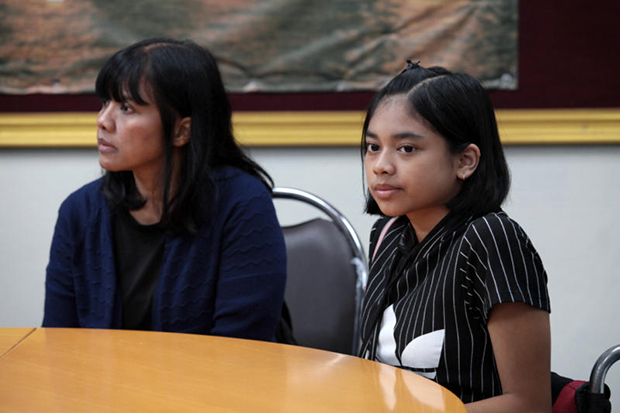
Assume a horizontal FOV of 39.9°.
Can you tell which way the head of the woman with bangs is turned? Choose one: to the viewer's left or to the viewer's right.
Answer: to the viewer's left

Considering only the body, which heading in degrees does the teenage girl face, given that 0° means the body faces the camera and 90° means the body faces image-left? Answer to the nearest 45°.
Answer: approximately 45°

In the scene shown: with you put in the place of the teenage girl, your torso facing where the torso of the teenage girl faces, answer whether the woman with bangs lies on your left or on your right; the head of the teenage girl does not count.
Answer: on your right

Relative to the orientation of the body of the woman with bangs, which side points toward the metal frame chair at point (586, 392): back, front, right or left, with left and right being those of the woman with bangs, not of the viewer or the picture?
left

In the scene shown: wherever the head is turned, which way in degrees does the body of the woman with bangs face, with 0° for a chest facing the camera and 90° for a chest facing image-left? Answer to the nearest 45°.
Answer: approximately 45°

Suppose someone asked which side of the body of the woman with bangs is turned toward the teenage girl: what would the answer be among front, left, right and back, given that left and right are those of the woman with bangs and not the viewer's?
left
